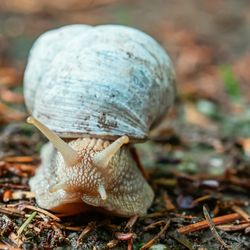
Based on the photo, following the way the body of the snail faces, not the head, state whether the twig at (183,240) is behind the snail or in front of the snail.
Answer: in front

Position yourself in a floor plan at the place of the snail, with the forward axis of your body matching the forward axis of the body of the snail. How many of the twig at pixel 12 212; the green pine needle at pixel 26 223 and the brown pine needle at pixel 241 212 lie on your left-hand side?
1

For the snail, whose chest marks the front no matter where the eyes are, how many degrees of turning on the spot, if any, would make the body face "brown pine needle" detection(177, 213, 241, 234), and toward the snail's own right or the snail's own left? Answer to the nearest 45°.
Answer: approximately 45° to the snail's own left

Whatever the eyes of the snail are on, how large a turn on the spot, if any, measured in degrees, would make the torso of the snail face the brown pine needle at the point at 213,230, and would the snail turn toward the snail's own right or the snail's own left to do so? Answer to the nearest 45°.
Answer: approximately 45° to the snail's own left

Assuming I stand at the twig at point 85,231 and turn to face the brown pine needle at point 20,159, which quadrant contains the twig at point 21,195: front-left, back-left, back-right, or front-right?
front-left

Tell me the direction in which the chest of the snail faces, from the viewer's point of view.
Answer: toward the camera

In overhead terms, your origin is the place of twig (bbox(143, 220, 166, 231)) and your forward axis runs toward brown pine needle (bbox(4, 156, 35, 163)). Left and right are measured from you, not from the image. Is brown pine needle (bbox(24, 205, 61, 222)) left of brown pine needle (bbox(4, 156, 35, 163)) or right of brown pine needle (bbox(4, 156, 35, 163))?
left

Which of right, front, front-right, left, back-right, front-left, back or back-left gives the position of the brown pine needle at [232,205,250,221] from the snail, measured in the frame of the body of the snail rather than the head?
left

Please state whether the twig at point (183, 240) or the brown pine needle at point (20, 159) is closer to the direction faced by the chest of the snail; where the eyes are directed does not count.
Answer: the twig

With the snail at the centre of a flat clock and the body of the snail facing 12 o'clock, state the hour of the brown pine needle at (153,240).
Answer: The brown pine needle is roughly at 11 o'clock from the snail.

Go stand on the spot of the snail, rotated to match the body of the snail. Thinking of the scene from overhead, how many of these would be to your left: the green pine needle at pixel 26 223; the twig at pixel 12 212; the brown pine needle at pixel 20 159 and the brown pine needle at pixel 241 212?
1

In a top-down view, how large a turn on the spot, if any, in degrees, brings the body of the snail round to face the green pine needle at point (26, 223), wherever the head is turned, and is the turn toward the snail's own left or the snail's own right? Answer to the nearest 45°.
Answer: approximately 45° to the snail's own right
